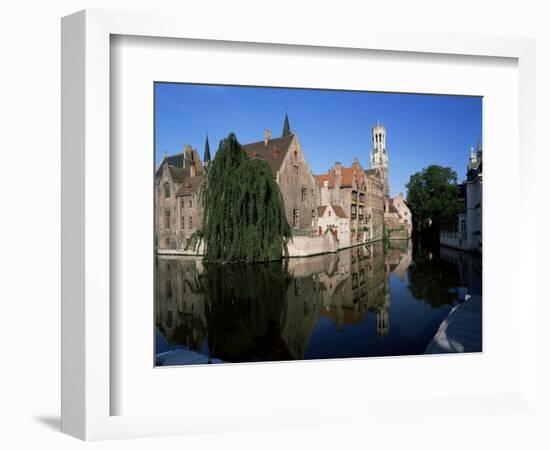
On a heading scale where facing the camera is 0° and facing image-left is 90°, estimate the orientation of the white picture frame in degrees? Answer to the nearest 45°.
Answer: approximately 315°
